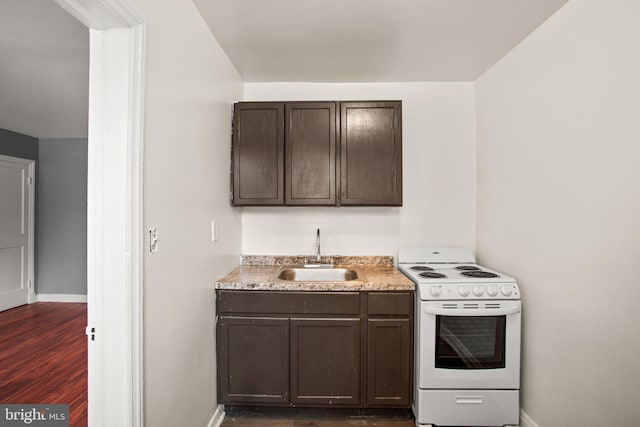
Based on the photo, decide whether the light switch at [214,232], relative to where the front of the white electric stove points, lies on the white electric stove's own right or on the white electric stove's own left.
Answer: on the white electric stove's own right

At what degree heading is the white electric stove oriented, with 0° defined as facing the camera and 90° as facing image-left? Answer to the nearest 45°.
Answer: approximately 0°

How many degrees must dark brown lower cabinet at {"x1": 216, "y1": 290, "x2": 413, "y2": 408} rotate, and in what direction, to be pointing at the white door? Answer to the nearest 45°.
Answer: approximately 135° to its right

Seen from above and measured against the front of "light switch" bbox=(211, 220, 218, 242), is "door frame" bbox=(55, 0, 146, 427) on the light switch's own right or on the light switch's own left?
on the light switch's own right

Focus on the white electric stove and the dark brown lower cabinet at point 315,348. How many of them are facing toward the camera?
2

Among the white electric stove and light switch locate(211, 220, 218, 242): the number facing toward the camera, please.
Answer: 1

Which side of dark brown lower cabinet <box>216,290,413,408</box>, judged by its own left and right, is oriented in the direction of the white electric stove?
left

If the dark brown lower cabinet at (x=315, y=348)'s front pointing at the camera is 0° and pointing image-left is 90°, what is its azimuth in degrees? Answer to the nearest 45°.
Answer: approximately 0°

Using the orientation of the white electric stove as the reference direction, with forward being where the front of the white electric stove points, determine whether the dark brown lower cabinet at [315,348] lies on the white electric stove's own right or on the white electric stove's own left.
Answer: on the white electric stove's own right

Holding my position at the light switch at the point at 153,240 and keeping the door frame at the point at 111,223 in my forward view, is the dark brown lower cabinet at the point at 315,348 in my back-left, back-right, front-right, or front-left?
back-left

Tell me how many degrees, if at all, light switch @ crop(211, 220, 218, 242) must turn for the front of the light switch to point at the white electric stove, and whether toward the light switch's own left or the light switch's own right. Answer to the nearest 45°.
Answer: approximately 45° to the light switch's own right

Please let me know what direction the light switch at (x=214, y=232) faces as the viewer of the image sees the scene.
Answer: facing to the right of the viewer

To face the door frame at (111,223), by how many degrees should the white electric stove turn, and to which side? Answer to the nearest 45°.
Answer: approximately 45° to its right
